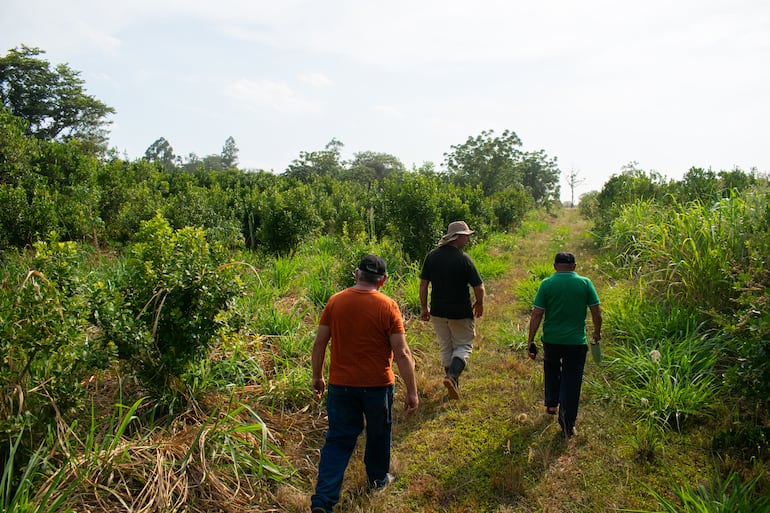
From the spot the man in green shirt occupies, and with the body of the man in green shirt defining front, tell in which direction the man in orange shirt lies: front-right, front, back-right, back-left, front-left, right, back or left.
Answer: back-left

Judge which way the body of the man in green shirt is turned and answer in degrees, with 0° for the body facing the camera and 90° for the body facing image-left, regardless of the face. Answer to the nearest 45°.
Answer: approximately 180°

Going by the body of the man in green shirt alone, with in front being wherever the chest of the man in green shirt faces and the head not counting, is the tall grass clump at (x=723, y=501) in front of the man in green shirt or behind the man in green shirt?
behind

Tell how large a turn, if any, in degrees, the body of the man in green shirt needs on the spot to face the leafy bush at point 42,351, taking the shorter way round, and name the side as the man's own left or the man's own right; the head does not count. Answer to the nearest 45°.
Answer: approximately 135° to the man's own left

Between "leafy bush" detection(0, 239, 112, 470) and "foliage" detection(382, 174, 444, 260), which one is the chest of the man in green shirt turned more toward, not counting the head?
the foliage

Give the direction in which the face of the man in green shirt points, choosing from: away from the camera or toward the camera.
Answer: away from the camera

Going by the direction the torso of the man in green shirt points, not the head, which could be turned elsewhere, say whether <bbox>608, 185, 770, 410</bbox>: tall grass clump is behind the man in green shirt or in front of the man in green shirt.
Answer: in front

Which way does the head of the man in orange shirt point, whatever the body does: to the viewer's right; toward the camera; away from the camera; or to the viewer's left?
away from the camera

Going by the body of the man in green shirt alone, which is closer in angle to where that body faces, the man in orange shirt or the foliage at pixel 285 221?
the foliage

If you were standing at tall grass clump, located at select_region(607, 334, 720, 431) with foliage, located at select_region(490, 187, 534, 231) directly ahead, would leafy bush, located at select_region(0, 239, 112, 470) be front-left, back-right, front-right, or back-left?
back-left

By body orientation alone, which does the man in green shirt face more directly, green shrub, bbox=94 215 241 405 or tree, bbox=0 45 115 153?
the tree
